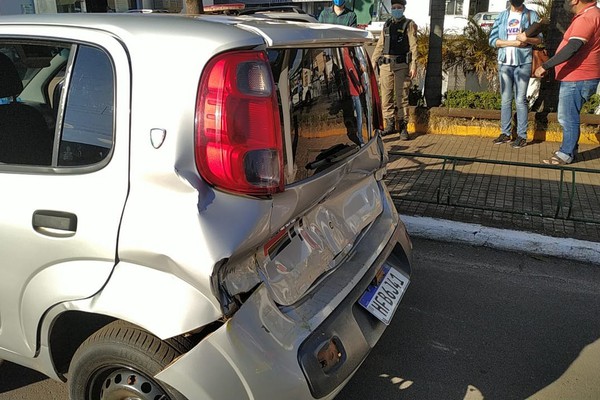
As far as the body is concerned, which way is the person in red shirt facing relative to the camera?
to the viewer's left

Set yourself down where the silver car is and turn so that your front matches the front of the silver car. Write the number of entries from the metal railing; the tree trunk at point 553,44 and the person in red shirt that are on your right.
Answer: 3

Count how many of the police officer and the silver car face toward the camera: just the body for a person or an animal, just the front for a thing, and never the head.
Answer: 1

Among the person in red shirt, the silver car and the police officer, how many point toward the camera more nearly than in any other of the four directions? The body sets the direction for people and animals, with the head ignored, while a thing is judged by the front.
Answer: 1

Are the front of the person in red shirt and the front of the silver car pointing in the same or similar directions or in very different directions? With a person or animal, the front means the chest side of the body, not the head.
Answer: same or similar directions

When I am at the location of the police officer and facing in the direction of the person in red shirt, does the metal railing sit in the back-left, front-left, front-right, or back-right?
front-right

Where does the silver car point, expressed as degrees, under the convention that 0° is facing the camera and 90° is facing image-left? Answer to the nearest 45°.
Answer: approximately 135°

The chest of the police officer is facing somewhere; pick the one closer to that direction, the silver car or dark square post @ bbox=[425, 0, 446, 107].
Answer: the silver car

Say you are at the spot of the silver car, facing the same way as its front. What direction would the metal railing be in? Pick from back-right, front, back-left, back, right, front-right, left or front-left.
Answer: right

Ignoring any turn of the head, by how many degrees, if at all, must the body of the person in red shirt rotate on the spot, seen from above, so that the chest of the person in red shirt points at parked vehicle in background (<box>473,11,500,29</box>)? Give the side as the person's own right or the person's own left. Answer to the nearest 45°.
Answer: approximately 90° to the person's own right

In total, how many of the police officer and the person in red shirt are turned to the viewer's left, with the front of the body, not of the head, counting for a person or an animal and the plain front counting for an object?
1

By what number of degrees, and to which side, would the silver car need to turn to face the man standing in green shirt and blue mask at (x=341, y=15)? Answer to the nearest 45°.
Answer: approximately 45° to its right

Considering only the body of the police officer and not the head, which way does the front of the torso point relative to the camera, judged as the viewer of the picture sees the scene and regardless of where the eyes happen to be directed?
toward the camera

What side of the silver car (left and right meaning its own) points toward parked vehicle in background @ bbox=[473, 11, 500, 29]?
right

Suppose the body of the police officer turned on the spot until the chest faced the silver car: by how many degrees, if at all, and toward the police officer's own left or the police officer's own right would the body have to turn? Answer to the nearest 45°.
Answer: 0° — they already face it

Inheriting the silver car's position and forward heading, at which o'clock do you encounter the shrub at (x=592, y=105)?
The shrub is roughly at 3 o'clock from the silver car.

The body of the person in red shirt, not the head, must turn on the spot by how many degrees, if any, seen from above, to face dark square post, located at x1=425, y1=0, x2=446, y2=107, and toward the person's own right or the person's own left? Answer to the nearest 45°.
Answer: approximately 45° to the person's own right

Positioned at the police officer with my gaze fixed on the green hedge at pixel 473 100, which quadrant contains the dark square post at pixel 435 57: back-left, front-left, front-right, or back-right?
front-left

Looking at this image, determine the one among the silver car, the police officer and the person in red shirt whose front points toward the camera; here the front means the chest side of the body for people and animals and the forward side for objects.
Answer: the police officer

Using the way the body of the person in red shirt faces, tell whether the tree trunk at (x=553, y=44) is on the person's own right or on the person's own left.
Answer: on the person's own right

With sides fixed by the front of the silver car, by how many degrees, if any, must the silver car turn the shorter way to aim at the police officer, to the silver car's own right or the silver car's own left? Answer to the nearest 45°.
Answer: approximately 90° to the silver car's own right
